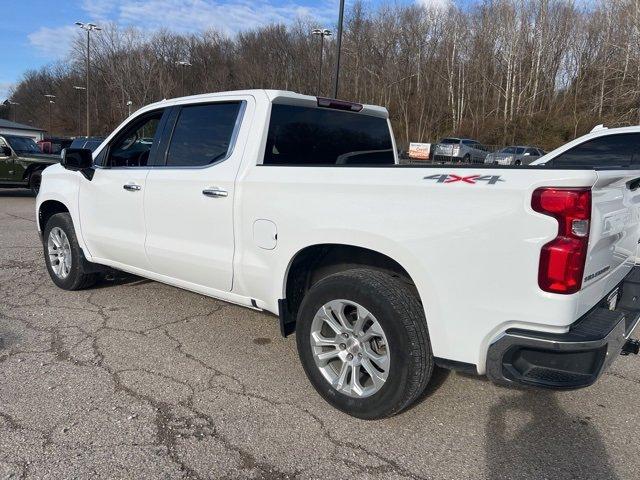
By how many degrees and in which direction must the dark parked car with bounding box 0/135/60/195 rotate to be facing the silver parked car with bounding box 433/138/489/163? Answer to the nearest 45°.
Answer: approximately 90° to its left

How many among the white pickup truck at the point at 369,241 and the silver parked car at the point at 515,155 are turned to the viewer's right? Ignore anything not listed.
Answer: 0

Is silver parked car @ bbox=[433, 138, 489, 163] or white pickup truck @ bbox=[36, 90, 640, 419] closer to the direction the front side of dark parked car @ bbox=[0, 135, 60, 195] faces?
the white pickup truck

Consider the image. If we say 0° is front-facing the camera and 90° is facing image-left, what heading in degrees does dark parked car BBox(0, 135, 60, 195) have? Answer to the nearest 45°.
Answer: approximately 315°

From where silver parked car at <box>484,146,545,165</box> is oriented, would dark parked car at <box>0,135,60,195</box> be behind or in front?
in front

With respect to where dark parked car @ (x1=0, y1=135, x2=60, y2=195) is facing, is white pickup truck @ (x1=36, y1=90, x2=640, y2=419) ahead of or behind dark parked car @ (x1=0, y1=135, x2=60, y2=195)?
ahead

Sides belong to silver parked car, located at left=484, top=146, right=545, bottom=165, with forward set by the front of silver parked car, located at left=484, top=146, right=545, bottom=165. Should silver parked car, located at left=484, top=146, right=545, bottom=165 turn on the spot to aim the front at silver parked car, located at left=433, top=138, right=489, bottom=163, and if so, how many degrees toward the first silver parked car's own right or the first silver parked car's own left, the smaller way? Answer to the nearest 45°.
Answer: approximately 90° to the first silver parked car's own right

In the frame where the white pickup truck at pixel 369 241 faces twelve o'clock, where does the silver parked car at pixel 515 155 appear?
The silver parked car is roughly at 2 o'clock from the white pickup truck.

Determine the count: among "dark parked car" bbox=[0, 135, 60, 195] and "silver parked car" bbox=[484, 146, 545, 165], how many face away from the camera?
0

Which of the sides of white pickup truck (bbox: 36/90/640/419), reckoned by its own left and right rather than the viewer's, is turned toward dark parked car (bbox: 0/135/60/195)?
front

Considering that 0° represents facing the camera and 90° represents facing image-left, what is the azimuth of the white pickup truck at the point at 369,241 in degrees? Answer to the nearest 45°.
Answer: approximately 135°
